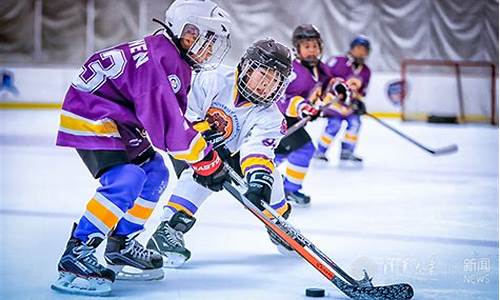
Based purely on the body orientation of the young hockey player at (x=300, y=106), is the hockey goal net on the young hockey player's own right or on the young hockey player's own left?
on the young hockey player's own left

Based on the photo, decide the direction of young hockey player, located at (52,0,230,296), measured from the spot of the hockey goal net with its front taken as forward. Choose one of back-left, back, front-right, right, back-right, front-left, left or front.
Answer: front

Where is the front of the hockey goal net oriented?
toward the camera

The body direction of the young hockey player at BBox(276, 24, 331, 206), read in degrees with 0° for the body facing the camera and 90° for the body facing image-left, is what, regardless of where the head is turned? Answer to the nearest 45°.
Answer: approximately 315°

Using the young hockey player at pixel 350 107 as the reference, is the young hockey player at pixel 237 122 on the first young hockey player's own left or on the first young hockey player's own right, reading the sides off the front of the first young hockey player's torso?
on the first young hockey player's own right

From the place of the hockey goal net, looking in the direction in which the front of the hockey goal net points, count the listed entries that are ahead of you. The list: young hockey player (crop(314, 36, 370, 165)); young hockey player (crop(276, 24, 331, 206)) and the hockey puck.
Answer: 3

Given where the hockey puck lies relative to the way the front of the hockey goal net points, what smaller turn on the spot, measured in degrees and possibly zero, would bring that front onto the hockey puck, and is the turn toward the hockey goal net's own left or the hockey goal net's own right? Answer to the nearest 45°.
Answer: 0° — it already faces it

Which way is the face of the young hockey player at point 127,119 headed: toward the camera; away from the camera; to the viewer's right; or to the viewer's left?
to the viewer's right

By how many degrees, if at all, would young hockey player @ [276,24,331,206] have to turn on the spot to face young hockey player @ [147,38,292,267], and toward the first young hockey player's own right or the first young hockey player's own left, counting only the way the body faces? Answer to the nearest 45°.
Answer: approximately 45° to the first young hockey player's own right

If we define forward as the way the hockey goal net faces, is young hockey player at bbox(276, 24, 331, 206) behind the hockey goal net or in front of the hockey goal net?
in front

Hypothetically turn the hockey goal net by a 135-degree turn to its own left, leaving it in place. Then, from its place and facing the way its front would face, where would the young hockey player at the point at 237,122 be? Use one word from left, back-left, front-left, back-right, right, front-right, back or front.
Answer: back-right
